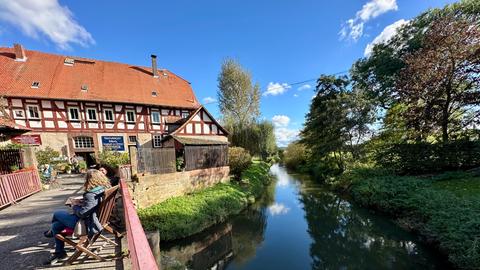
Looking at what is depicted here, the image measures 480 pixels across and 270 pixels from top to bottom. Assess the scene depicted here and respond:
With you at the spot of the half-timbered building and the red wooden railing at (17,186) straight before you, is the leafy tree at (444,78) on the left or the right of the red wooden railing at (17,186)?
left

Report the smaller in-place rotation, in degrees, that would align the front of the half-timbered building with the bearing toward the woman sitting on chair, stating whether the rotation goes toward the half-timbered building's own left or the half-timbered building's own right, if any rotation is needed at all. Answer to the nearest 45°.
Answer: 0° — it already faces them

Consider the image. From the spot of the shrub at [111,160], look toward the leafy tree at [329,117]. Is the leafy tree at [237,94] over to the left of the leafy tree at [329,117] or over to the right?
left

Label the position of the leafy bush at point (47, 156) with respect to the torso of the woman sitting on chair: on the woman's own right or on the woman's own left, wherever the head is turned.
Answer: on the woman's own right

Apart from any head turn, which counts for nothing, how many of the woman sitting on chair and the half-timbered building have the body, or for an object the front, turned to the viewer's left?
1

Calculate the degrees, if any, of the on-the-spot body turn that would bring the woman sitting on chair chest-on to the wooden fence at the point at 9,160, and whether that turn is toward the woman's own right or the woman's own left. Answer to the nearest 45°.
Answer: approximately 90° to the woman's own right

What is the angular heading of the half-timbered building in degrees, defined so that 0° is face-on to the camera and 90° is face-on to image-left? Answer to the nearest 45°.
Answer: approximately 0°

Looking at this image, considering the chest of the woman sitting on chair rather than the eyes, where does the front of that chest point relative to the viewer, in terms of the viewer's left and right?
facing to the left of the viewer
